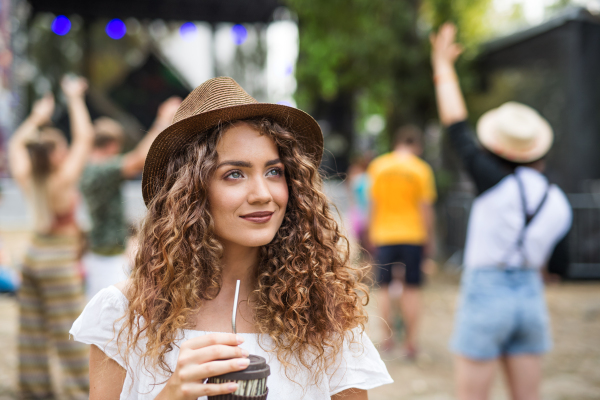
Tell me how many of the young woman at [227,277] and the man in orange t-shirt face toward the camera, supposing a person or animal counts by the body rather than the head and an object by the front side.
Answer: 1

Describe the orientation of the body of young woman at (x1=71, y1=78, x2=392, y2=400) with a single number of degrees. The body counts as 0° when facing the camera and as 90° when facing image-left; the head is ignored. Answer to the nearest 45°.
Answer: approximately 0°

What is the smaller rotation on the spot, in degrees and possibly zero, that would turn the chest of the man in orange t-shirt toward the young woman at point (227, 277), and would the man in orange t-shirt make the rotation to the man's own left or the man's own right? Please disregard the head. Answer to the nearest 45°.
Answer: approximately 180°

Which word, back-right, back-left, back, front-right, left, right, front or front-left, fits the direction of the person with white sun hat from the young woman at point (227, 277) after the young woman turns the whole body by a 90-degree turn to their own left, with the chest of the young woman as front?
front-left

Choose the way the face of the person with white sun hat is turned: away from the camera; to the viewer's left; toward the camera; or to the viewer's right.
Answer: away from the camera

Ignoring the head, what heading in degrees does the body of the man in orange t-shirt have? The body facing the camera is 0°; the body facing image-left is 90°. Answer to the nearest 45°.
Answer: approximately 180°

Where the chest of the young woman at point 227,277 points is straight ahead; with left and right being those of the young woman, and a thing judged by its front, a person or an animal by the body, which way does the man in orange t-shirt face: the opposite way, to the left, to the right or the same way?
the opposite way

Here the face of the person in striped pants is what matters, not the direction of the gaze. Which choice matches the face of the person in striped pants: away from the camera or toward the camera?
away from the camera
